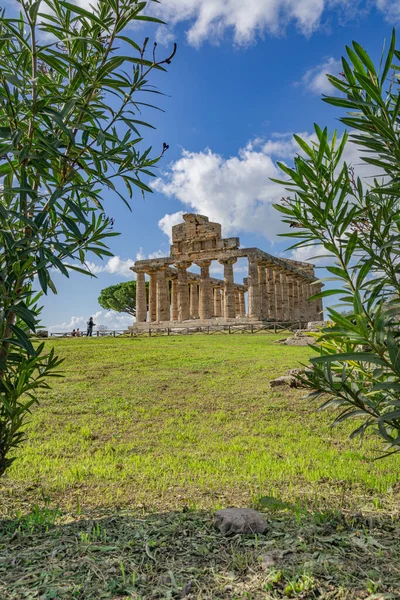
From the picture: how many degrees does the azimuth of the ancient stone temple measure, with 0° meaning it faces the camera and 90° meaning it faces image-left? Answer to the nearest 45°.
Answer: approximately 45°

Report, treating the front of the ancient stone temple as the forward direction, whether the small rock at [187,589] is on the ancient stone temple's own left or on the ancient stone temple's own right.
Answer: on the ancient stone temple's own left

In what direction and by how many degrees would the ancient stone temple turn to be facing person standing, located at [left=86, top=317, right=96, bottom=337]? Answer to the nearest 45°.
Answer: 0° — it already faces them
